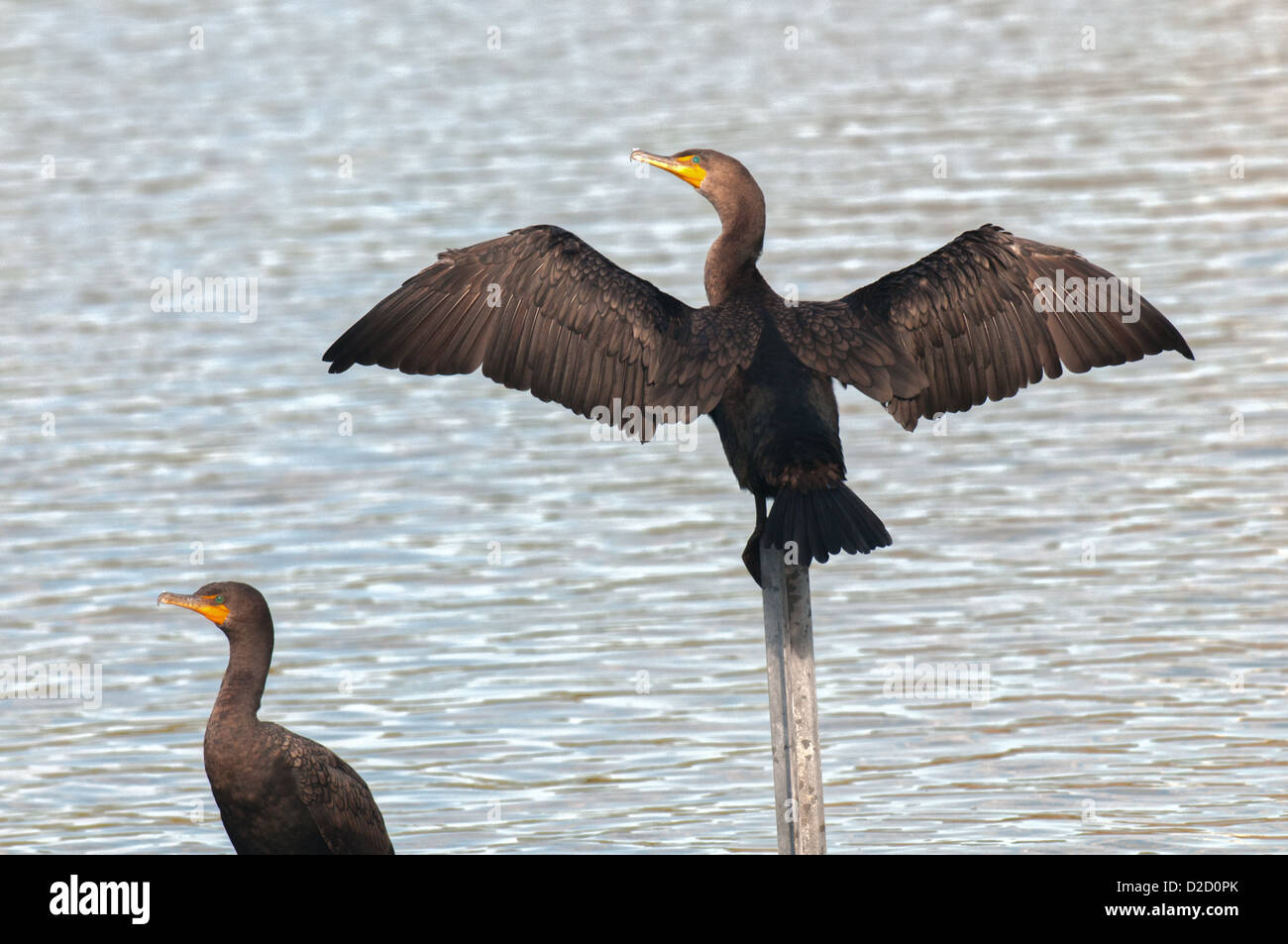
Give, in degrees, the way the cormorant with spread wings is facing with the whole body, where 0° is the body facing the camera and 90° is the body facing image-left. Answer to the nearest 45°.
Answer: approximately 135°

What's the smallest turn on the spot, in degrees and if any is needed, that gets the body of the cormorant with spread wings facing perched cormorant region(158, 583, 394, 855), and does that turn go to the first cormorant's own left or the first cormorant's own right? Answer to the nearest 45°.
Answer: approximately 45° to the first cormorant's own left
